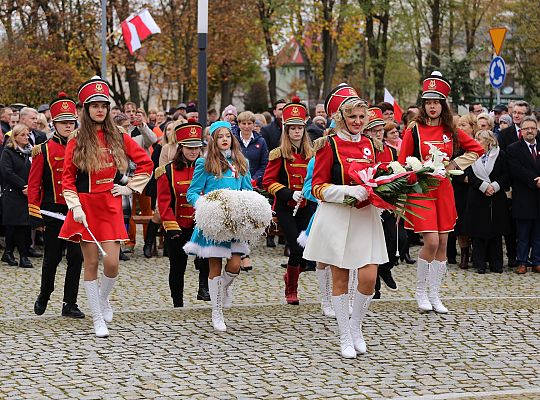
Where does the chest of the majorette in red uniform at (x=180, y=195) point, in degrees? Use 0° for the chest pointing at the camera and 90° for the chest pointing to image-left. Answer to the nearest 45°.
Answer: approximately 315°

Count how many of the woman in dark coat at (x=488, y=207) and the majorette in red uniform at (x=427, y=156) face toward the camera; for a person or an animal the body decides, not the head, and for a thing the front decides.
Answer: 2

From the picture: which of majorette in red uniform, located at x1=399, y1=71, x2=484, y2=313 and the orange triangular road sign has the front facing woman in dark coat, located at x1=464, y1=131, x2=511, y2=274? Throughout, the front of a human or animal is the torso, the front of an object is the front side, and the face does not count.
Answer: the orange triangular road sign

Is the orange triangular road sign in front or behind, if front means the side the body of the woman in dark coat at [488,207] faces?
behind

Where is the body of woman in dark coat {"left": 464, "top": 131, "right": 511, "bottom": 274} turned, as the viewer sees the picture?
toward the camera

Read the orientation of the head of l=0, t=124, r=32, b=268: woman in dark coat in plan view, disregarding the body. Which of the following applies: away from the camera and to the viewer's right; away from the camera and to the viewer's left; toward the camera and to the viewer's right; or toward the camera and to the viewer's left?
toward the camera and to the viewer's right

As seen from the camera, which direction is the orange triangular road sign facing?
toward the camera

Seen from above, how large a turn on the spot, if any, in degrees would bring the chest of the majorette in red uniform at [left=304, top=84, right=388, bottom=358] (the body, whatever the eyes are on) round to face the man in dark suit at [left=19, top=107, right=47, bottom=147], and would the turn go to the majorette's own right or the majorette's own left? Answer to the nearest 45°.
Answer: approximately 180°

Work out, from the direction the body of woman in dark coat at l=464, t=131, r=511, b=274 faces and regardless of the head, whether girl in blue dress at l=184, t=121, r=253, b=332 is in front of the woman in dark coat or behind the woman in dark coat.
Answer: in front

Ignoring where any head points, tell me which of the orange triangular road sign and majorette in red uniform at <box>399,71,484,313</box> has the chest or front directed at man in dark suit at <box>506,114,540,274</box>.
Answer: the orange triangular road sign

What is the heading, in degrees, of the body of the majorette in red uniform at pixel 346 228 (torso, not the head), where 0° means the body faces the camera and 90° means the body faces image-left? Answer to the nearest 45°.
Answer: approximately 315°

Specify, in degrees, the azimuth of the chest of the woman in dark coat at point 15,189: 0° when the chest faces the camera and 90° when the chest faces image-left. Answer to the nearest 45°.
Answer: approximately 315°

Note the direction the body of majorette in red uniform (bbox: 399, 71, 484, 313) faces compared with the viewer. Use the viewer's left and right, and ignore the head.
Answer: facing the viewer

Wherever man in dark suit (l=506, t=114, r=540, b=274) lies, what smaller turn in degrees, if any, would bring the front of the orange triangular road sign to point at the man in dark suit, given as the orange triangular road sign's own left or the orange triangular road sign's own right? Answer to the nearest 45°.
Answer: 0° — it already faces them

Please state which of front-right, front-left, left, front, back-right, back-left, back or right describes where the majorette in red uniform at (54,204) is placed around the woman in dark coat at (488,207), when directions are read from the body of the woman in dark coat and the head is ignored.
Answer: front-right

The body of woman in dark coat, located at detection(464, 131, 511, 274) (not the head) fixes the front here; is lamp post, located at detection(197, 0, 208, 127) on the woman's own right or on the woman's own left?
on the woman's own right
